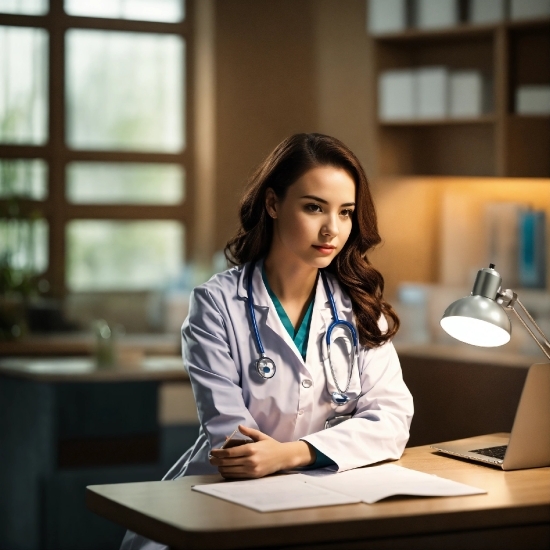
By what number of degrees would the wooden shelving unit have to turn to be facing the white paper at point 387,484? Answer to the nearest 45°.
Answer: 0° — it already faces it

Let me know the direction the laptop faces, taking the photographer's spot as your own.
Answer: facing away from the viewer and to the left of the viewer

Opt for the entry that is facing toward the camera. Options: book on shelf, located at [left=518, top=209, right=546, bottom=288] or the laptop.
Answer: the book on shelf

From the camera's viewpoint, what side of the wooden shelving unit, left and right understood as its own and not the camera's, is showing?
front

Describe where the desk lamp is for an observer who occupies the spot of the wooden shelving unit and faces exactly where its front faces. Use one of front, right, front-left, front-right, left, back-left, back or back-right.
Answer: front

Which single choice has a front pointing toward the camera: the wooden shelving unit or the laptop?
the wooden shelving unit

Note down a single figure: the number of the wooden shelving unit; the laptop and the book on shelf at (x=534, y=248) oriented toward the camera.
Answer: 2

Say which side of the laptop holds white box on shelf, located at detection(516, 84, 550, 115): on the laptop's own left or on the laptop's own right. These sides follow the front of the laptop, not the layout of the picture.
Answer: on the laptop's own right

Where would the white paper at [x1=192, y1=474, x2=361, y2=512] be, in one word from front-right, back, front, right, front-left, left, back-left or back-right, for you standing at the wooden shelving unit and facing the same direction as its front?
front

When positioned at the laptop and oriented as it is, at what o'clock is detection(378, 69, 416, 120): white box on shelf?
The white box on shelf is roughly at 1 o'clock from the laptop.

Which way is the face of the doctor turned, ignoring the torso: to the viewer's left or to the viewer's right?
to the viewer's right

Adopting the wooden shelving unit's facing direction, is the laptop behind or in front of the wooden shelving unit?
in front

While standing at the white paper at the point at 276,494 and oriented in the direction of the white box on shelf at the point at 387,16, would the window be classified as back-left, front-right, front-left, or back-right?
front-left

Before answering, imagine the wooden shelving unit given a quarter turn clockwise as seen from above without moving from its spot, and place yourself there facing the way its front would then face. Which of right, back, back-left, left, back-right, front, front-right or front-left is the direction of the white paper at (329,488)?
left

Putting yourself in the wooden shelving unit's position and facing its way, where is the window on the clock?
The window is roughly at 4 o'clock from the wooden shelving unit.
